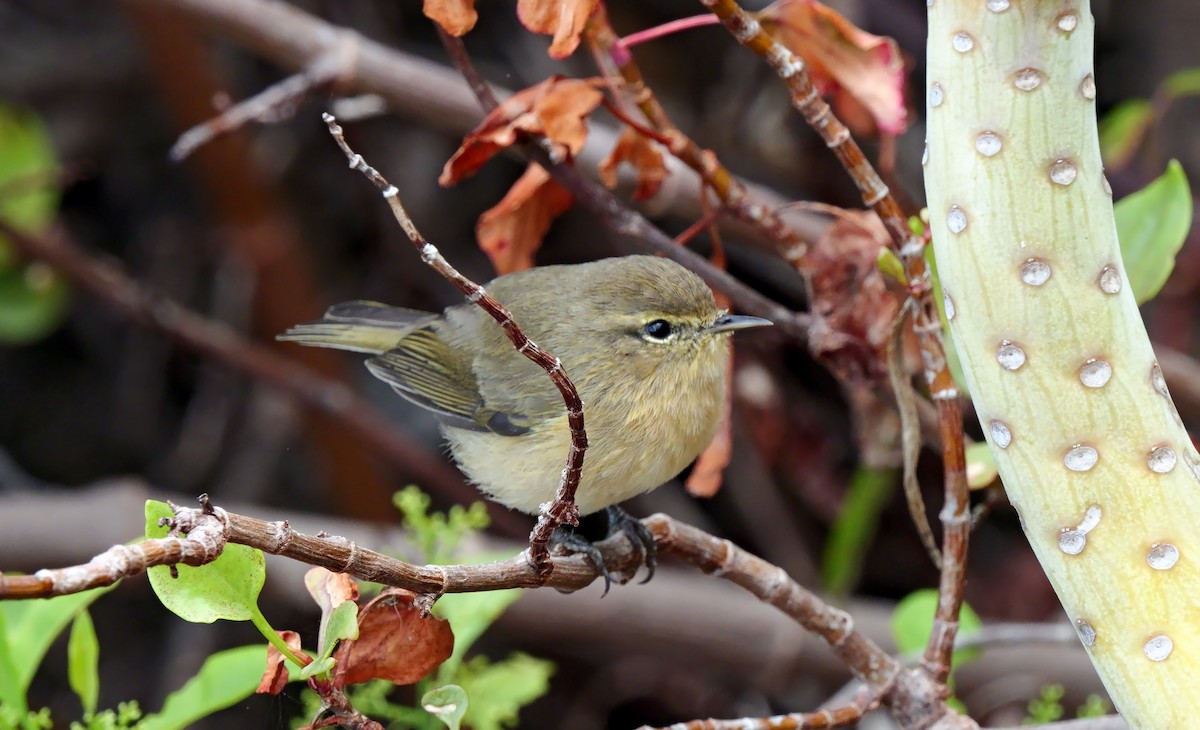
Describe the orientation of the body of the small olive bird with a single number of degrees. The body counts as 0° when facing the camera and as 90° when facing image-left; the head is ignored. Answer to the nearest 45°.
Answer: approximately 270°

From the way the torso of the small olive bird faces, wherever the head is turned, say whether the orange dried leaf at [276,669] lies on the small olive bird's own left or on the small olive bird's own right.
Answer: on the small olive bird's own right

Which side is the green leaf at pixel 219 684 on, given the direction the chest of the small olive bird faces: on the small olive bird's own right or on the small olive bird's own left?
on the small olive bird's own right

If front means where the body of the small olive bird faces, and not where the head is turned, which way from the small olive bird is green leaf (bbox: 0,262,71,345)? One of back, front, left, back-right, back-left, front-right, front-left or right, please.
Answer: back-left

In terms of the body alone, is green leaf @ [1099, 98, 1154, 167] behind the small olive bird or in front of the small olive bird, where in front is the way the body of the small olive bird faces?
in front

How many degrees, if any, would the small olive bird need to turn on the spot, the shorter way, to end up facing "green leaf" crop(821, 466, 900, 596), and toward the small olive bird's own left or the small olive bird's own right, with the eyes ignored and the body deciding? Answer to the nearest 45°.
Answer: approximately 45° to the small olive bird's own left

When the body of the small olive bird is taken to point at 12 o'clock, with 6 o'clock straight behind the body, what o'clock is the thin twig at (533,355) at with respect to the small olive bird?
The thin twig is roughly at 3 o'clock from the small olive bird.

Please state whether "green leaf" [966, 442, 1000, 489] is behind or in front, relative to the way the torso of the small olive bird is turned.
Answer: in front
